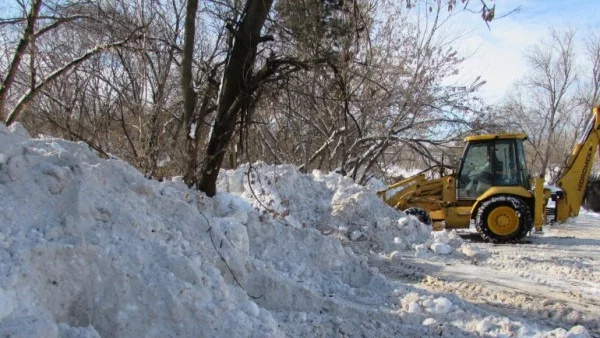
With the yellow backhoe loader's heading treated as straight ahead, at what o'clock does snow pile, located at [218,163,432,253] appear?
The snow pile is roughly at 11 o'clock from the yellow backhoe loader.

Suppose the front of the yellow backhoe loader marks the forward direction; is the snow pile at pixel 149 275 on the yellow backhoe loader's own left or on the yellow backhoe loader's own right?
on the yellow backhoe loader's own left

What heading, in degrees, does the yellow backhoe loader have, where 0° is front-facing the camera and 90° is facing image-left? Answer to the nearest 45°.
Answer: approximately 90°
